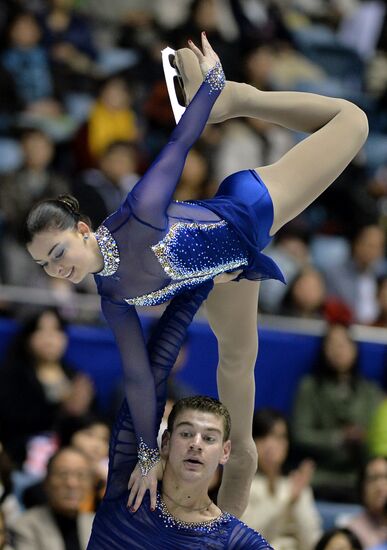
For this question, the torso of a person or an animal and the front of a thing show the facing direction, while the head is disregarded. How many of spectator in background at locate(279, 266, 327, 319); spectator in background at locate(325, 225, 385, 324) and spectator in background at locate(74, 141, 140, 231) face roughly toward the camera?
3

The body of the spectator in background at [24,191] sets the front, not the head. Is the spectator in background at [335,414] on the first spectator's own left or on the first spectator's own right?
on the first spectator's own left

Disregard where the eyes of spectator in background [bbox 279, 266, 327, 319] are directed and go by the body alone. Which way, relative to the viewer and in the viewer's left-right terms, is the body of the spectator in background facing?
facing the viewer

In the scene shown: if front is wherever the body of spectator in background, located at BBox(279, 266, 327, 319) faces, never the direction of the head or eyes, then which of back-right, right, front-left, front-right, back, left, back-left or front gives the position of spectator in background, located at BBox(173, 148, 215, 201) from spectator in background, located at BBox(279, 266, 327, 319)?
right

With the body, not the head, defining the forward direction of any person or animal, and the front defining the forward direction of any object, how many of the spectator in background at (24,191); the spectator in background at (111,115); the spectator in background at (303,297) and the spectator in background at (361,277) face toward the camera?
4

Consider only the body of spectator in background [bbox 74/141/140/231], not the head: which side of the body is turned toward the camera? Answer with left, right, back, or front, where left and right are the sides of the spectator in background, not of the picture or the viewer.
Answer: front

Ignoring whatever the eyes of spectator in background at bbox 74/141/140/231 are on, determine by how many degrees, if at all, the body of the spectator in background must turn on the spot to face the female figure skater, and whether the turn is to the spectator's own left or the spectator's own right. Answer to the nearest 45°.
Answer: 0° — they already face them

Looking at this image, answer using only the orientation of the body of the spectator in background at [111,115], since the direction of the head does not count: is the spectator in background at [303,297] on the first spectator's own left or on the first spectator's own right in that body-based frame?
on the first spectator's own left

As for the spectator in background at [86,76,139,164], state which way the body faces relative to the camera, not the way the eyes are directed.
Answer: toward the camera

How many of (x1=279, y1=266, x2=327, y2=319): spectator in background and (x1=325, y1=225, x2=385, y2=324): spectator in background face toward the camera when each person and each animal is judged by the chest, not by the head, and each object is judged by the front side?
2
